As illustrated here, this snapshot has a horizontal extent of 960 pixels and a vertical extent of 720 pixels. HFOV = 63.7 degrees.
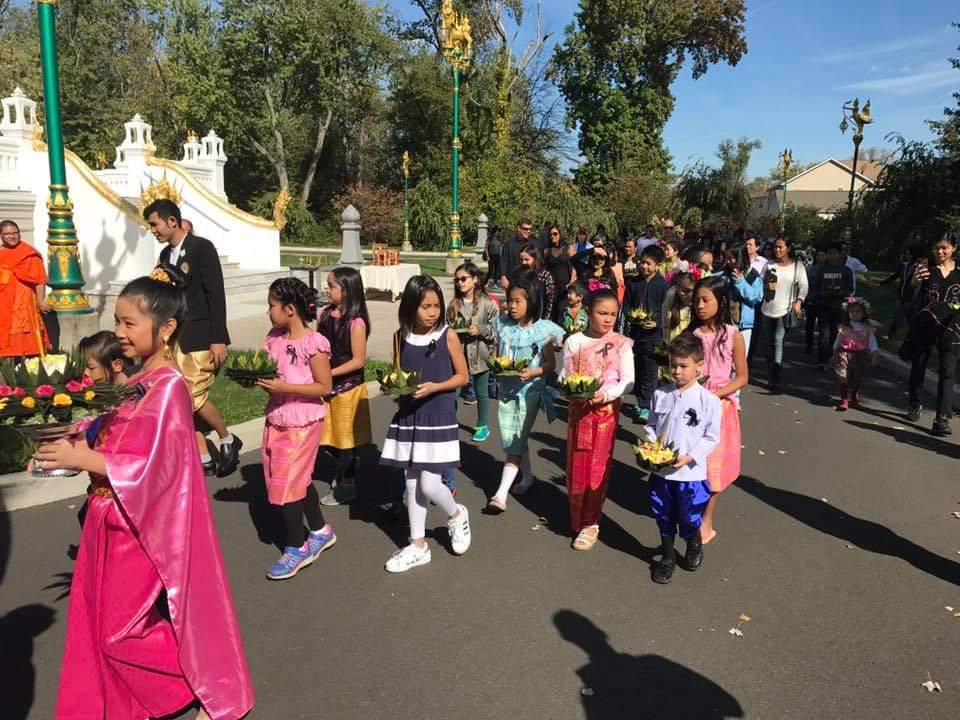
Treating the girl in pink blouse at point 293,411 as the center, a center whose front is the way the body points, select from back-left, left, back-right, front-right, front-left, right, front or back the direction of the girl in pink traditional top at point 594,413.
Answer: back-left

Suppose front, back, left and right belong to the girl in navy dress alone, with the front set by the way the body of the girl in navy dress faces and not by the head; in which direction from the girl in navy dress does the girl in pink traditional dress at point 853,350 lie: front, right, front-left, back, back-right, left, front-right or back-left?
back

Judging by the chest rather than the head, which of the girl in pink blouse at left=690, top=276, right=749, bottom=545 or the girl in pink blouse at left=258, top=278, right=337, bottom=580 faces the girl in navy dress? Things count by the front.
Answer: the girl in pink blouse at left=690, top=276, right=749, bottom=545

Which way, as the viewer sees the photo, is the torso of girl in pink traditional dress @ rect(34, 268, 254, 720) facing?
to the viewer's left

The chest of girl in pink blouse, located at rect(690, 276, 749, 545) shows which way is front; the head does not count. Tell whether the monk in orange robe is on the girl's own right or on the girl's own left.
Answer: on the girl's own right

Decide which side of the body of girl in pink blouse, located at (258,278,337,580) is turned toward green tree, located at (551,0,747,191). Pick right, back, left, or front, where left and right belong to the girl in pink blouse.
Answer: back

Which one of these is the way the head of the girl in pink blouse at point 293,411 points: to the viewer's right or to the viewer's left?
to the viewer's left

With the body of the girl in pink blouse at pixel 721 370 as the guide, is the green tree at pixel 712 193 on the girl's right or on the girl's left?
on the girl's right

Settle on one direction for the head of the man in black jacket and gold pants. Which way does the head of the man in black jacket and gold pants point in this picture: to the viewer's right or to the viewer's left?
to the viewer's left

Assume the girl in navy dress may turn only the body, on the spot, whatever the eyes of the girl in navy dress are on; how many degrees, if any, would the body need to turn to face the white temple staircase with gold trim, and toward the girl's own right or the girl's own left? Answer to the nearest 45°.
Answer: approximately 90° to the girl's own right

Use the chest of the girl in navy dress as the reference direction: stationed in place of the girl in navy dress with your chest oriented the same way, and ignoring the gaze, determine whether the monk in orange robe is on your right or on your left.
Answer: on your right

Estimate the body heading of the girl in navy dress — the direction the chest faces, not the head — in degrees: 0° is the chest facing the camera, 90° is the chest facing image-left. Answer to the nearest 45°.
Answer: approximately 45°

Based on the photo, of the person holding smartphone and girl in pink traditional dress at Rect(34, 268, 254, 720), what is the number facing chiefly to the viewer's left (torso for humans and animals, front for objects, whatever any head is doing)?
1
